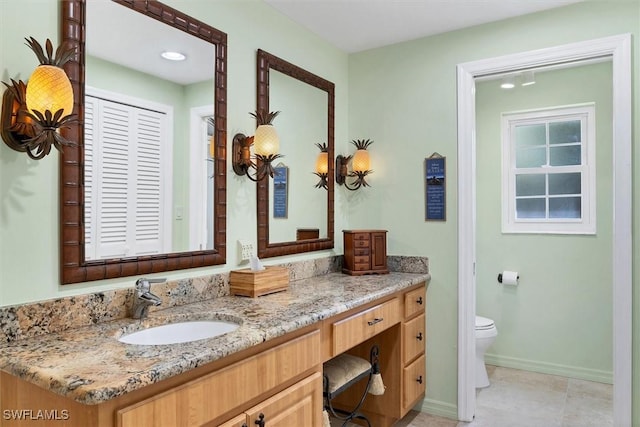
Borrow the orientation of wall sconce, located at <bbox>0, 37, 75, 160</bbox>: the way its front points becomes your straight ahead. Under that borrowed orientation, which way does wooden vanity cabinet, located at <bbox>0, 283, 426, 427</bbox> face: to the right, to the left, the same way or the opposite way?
the same way

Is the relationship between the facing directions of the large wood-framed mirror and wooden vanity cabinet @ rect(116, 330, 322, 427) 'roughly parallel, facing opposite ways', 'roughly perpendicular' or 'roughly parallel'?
roughly parallel

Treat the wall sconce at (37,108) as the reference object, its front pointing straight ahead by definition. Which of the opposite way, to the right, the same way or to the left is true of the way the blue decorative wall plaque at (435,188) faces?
to the right

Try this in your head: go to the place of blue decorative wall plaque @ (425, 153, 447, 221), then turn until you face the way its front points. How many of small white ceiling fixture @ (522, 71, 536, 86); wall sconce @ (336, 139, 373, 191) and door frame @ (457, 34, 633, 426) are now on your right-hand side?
1

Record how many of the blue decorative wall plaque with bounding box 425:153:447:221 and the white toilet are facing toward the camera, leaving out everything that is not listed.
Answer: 1

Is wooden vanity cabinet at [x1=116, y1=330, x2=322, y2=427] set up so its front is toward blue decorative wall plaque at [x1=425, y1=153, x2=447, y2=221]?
no

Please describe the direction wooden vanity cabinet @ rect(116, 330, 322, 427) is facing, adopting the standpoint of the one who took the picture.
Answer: facing the viewer and to the right of the viewer

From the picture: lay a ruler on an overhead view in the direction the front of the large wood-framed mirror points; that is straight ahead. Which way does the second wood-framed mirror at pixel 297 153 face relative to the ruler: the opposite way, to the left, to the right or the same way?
the same way

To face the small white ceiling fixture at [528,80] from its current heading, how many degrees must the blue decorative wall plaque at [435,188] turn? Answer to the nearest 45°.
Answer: approximately 135° to its left

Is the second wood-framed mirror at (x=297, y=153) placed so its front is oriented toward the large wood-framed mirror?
no

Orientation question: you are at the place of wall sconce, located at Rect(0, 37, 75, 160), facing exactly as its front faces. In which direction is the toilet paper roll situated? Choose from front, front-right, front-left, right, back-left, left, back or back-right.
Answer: front-left

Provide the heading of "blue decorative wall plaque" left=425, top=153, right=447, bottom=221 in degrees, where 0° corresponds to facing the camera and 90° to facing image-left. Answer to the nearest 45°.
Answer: approximately 0°

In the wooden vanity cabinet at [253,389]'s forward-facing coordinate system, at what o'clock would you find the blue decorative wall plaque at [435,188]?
The blue decorative wall plaque is roughly at 9 o'clock from the wooden vanity cabinet.

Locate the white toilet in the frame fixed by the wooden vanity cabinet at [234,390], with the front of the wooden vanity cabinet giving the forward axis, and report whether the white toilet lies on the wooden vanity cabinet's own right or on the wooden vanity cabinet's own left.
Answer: on the wooden vanity cabinet's own left
